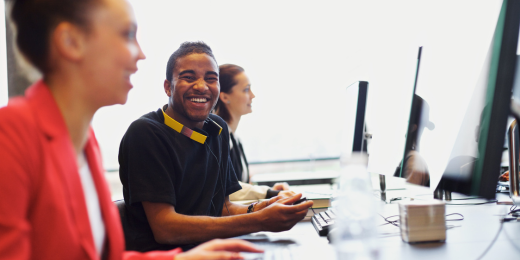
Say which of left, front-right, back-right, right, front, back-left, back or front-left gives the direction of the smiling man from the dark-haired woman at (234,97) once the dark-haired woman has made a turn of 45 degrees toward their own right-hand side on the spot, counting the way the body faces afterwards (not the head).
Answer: front-right

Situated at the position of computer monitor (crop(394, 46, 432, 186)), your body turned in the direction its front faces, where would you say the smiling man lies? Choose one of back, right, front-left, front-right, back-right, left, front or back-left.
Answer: front

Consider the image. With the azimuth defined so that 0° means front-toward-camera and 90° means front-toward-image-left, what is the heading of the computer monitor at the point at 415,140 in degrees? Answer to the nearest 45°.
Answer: approximately 90°

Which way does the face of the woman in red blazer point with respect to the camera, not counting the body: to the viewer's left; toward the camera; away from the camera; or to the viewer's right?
to the viewer's right

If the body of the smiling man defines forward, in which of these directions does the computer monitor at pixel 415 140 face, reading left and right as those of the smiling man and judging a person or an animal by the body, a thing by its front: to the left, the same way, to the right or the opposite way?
the opposite way

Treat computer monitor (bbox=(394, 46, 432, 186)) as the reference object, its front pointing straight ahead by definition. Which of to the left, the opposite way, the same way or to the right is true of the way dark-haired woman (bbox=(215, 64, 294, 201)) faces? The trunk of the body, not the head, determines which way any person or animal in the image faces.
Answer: the opposite way

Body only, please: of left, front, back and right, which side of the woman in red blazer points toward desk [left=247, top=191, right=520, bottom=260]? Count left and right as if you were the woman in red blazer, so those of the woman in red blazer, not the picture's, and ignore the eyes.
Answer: front

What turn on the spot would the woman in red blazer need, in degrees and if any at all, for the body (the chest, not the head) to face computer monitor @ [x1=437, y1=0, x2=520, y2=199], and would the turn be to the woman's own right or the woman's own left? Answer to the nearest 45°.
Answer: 0° — they already face it

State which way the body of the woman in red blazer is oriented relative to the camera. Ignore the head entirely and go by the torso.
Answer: to the viewer's right

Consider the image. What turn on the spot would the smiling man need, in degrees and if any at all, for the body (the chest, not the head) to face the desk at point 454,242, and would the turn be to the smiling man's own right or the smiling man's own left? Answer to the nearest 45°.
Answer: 0° — they already face it

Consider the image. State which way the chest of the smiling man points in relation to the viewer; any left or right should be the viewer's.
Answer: facing the viewer and to the right of the viewer

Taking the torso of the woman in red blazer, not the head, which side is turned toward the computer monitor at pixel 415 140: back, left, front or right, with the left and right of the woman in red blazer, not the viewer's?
front
